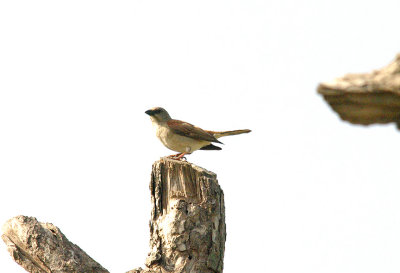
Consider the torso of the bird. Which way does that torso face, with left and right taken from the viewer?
facing to the left of the viewer
